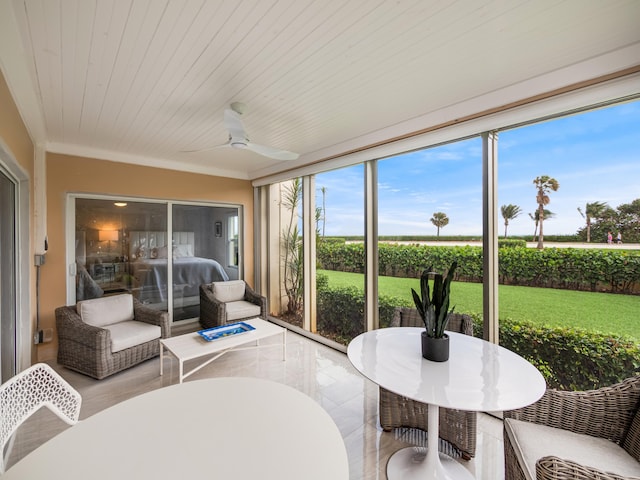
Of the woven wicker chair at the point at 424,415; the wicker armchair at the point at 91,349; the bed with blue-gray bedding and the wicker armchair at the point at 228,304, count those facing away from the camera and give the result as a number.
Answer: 0

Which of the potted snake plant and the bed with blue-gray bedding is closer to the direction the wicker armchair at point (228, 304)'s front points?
the potted snake plant

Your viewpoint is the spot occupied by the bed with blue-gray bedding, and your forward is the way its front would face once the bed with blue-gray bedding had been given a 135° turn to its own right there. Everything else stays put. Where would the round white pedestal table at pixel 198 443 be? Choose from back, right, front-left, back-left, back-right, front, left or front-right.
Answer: left

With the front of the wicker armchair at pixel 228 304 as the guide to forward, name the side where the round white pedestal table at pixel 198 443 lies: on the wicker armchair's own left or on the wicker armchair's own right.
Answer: on the wicker armchair's own right

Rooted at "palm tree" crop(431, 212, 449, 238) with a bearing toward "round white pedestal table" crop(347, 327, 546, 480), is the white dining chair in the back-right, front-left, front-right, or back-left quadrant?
front-right

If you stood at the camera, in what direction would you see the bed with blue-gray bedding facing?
facing the viewer and to the right of the viewer

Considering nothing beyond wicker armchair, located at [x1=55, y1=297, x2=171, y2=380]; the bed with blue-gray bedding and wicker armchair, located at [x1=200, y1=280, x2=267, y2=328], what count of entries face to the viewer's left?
0

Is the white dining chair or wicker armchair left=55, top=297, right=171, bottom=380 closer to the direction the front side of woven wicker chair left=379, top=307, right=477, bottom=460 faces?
the white dining chair

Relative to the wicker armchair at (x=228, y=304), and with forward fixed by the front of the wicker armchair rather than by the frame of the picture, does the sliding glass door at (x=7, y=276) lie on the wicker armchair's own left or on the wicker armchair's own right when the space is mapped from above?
on the wicker armchair's own right
